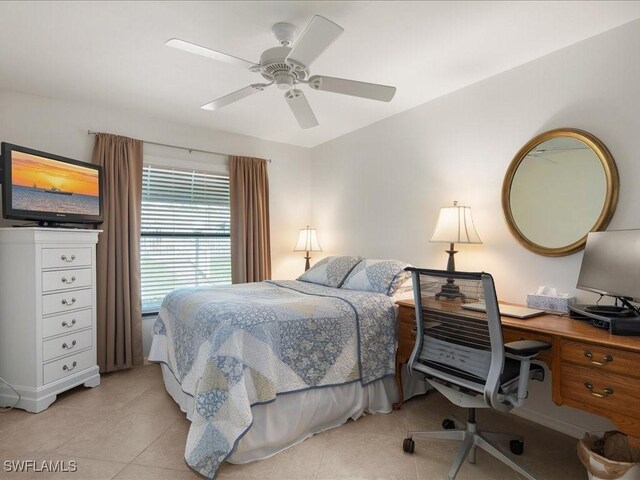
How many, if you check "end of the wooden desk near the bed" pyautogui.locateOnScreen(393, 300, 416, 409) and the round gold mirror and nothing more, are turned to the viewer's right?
0

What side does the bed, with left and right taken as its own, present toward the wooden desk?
left

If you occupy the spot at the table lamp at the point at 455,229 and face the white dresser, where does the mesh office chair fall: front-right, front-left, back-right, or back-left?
front-left

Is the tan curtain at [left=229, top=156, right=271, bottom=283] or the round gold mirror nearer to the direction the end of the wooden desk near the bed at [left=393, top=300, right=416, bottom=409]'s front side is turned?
the tan curtain

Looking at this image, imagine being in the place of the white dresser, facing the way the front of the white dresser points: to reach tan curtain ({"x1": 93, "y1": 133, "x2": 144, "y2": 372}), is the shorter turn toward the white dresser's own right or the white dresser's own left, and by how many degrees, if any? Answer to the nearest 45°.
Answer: approximately 90° to the white dresser's own left

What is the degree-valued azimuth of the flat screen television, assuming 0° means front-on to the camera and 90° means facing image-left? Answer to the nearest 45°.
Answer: approximately 315°

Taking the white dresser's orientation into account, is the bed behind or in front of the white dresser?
in front

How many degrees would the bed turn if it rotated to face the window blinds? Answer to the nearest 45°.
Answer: approximately 90° to its right

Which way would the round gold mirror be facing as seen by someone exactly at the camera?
facing the viewer and to the left of the viewer

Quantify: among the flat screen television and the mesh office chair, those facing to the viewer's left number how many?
0

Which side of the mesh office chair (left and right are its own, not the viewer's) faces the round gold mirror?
front

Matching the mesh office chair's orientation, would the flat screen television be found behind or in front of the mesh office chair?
behind

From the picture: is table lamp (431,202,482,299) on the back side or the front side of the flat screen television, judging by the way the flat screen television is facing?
on the front side
